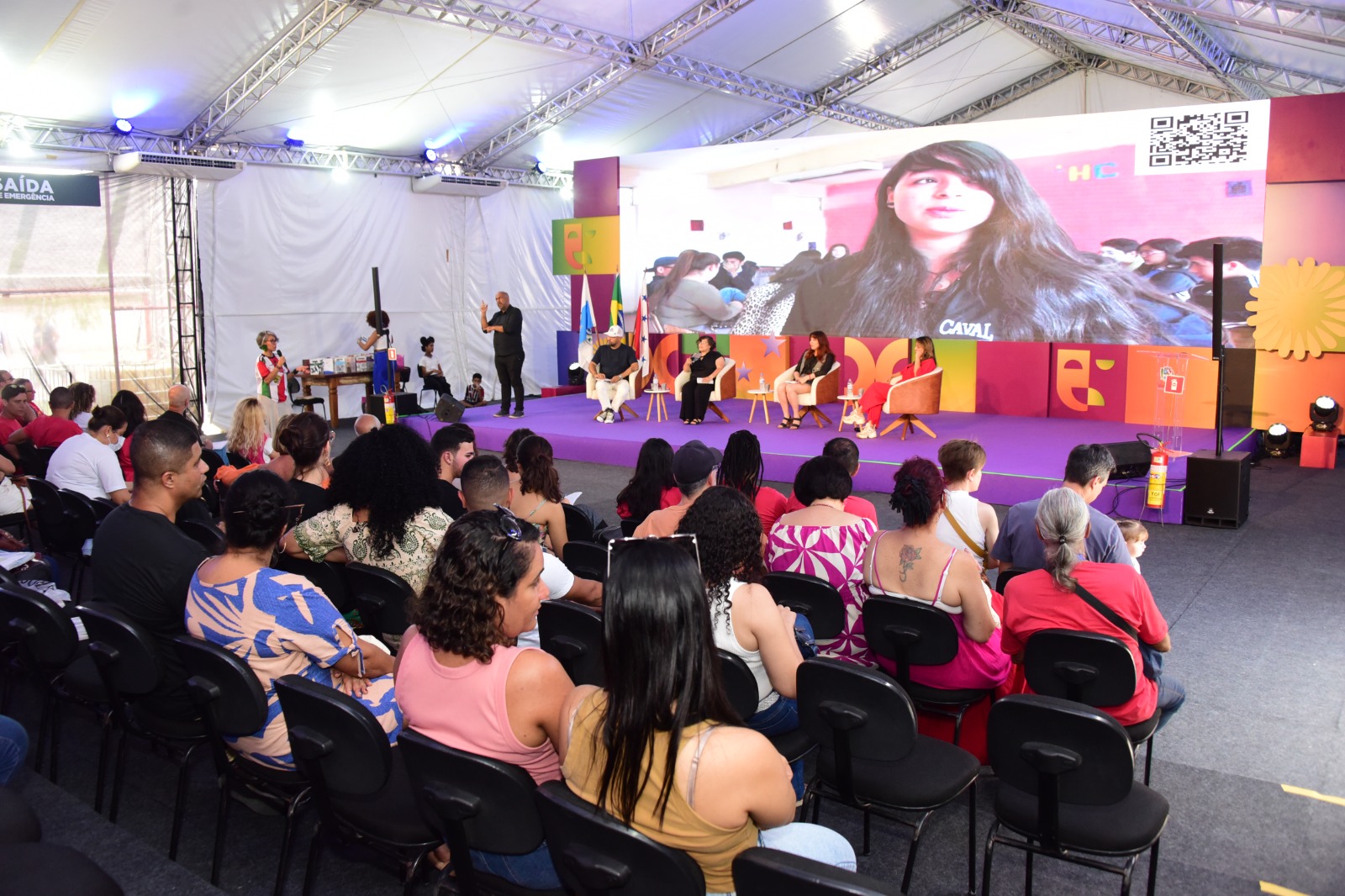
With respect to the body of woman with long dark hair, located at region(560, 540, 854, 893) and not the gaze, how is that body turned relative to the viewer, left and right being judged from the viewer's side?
facing away from the viewer and to the right of the viewer

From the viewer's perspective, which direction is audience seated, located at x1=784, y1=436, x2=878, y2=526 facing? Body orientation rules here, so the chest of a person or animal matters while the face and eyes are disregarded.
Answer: away from the camera

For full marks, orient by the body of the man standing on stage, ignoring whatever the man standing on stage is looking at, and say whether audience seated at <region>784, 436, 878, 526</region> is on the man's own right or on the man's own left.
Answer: on the man's own left

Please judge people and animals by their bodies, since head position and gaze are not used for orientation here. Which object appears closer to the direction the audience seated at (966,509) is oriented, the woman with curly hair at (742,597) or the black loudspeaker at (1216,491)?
the black loudspeaker

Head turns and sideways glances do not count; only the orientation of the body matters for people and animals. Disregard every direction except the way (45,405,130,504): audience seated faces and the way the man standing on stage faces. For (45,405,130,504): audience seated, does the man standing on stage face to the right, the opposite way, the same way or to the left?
the opposite way

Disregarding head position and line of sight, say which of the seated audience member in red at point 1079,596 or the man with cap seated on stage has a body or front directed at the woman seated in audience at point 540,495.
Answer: the man with cap seated on stage

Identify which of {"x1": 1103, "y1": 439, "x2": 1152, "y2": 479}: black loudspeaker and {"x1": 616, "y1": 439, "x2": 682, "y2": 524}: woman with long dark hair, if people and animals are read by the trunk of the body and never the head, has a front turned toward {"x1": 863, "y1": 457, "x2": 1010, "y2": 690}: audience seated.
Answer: the black loudspeaker

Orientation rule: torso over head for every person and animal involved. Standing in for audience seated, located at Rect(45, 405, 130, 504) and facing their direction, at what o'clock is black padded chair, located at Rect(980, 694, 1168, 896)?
The black padded chair is roughly at 4 o'clock from the audience seated.

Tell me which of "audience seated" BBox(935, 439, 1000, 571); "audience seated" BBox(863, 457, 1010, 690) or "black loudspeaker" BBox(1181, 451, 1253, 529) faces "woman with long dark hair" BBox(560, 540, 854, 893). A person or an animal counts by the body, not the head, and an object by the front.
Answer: the black loudspeaker

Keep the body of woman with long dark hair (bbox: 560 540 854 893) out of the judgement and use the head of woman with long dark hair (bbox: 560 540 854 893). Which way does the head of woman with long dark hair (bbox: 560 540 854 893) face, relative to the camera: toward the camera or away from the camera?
away from the camera

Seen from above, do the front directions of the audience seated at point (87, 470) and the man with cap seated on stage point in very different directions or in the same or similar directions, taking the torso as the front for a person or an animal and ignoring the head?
very different directions

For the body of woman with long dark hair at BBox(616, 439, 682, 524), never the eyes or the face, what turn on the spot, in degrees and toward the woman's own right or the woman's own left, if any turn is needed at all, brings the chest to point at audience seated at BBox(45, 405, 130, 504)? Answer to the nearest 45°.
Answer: approximately 90° to the woman's own left
